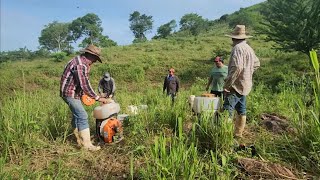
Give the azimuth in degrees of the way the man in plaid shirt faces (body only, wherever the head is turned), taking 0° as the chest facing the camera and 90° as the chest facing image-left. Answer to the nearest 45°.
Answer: approximately 270°

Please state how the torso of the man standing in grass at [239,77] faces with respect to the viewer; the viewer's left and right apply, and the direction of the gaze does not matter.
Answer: facing away from the viewer and to the left of the viewer

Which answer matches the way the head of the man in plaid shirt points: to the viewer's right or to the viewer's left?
to the viewer's right

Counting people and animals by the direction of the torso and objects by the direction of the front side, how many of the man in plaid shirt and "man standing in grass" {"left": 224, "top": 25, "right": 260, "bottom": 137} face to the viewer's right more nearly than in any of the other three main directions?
1

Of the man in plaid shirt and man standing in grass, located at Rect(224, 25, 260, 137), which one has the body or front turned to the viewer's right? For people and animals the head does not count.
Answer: the man in plaid shirt

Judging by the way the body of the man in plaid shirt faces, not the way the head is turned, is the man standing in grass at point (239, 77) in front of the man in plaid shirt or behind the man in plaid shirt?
in front

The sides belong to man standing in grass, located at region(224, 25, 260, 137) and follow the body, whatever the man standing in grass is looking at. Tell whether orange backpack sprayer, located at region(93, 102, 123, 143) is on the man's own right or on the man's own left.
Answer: on the man's own left
